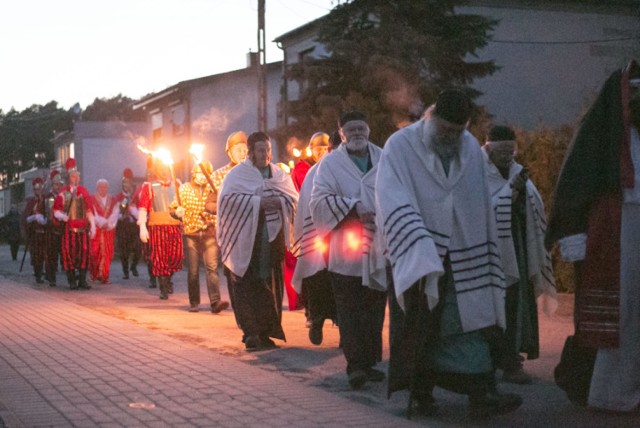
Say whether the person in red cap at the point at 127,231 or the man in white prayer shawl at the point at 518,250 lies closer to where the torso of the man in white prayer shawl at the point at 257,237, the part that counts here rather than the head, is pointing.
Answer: the man in white prayer shawl

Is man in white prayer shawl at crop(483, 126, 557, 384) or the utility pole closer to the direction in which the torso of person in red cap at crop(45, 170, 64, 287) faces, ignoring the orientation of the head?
the man in white prayer shawl

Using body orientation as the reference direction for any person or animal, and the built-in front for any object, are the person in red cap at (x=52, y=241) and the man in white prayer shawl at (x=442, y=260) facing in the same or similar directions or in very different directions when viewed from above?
same or similar directions

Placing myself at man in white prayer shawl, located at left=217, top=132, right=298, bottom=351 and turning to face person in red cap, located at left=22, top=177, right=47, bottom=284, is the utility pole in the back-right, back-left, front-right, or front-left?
front-right

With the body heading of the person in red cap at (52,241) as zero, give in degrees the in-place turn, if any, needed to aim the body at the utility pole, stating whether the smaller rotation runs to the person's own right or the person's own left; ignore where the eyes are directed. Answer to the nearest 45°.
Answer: approximately 90° to the person's own left

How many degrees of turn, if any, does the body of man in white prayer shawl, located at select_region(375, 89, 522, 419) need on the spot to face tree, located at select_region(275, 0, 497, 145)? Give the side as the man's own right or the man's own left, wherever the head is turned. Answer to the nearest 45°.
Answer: approximately 135° to the man's own left

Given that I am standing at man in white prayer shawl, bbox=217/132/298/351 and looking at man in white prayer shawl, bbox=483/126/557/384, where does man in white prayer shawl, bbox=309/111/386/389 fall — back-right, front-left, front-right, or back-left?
front-right

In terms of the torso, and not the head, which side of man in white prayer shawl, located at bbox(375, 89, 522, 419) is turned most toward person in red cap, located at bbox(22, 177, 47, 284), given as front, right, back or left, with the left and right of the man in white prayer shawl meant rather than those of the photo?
back

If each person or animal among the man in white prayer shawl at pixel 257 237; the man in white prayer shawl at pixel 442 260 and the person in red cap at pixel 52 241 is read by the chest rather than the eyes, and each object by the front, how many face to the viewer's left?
0

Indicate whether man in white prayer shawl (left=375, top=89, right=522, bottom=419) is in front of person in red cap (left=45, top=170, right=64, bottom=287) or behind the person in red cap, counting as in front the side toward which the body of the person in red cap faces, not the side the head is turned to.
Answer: in front

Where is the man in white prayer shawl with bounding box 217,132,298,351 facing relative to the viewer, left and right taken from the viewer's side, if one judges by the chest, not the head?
facing the viewer and to the right of the viewer

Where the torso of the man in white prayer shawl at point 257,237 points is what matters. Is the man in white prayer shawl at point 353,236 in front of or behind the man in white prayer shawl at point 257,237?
in front
